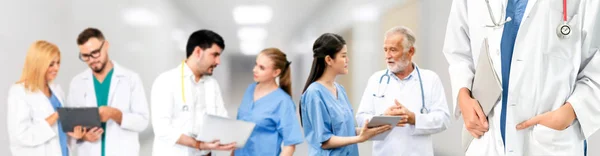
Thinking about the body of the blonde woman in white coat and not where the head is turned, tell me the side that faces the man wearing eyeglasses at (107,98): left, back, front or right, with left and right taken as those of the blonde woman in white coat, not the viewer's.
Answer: front

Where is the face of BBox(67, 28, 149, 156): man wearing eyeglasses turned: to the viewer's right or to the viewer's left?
to the viewer's left

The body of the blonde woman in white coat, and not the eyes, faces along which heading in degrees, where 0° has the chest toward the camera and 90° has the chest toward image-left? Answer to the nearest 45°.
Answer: approximately 315°

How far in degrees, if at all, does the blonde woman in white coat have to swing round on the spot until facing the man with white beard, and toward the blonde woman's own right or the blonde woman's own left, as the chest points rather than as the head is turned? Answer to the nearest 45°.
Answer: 0° — they already face them

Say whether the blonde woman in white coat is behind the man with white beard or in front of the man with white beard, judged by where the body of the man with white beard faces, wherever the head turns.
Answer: in front

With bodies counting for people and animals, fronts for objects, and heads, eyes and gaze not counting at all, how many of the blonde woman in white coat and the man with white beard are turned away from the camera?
0
